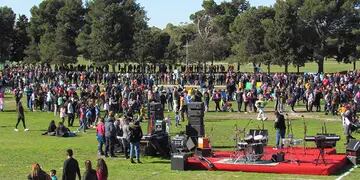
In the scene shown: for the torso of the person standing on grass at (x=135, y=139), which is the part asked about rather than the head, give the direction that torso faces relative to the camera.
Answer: away from the camera

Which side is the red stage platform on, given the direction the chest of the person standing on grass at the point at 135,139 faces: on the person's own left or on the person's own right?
on the person's own right

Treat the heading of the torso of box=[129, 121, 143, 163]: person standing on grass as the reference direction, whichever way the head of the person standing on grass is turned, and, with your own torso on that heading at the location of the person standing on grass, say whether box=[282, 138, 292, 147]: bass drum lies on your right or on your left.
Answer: on your right
